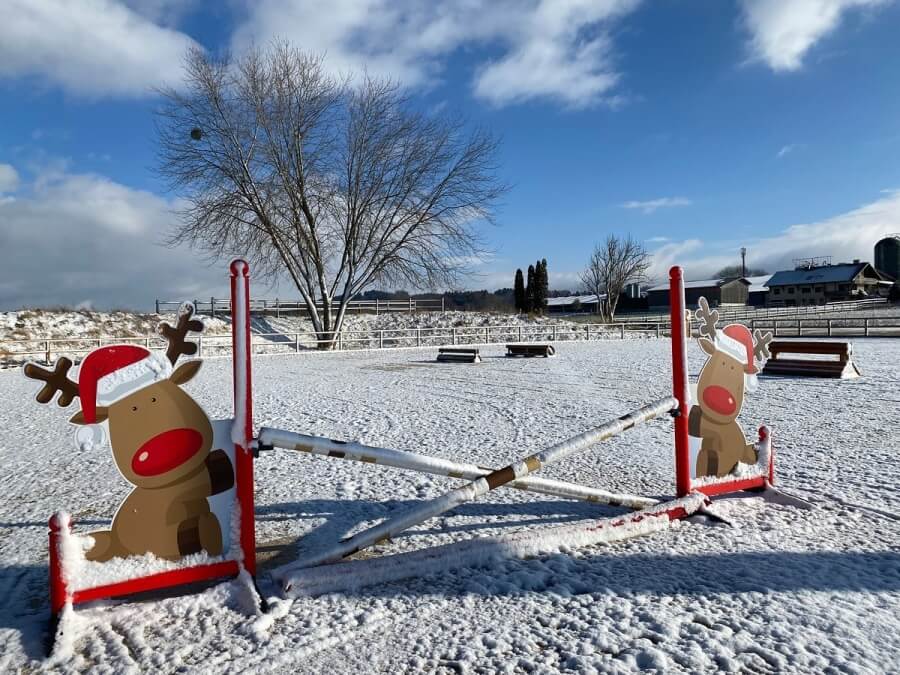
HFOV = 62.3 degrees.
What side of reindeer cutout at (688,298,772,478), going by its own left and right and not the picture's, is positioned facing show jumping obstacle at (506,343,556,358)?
back

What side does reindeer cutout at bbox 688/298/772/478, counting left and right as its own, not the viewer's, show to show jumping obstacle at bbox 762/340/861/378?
back

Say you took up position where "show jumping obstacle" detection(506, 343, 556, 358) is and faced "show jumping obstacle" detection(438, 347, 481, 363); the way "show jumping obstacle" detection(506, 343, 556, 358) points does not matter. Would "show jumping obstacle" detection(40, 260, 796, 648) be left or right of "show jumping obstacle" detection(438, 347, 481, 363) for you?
left

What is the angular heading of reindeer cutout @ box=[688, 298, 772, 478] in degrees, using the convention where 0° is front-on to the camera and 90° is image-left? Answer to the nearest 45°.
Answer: approximately 0°

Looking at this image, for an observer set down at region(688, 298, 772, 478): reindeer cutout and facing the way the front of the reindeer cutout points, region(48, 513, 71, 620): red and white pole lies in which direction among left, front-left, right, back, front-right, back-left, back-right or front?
front-right

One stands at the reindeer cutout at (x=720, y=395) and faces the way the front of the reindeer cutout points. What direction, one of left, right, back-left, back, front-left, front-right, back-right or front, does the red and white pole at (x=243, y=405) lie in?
front-right

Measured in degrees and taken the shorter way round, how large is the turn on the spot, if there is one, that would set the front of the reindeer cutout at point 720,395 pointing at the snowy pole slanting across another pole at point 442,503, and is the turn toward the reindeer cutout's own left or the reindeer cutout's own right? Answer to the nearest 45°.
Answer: approximately 45° to the reindeer cutout's own right

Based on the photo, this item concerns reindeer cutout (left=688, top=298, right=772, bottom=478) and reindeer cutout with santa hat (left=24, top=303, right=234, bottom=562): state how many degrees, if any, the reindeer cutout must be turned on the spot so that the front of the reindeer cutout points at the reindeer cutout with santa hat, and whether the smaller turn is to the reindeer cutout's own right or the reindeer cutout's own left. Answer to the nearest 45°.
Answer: approximately 45° to the reindeer cutout's own right

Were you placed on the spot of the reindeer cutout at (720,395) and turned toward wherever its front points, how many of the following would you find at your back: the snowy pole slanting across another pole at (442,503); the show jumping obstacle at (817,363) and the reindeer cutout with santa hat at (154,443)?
1

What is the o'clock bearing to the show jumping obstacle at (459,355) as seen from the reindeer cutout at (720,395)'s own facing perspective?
The show jumping obstacle is roughly at 5 o'clock from the reindeer cutout.

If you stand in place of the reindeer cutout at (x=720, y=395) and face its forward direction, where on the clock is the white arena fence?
The white arena fence is roughly at 5 o'clock from the reindeer cutout.

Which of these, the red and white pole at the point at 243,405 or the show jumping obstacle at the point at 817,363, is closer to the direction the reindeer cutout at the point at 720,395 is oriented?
the red and white pole

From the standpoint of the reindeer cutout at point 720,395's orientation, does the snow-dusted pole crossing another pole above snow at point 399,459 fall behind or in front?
in front
